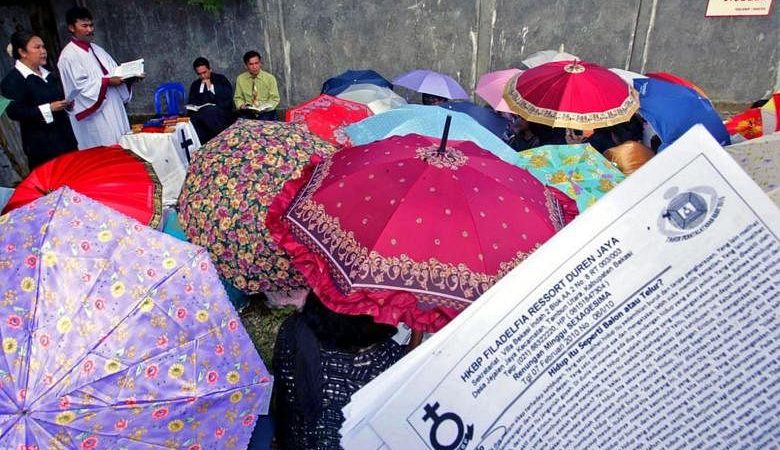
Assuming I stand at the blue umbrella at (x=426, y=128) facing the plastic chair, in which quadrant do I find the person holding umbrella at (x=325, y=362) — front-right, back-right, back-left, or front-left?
back-left

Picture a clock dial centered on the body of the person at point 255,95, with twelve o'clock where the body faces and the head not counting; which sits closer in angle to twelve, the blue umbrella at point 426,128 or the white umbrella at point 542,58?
the blue umbrella

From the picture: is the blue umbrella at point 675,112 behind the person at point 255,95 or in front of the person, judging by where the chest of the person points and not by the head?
in front

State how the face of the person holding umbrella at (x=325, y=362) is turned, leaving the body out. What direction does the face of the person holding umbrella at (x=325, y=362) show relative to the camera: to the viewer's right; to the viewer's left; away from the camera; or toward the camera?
away from the camera

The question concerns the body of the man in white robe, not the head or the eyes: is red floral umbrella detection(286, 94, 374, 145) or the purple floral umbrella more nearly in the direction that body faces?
the red floral umbrella

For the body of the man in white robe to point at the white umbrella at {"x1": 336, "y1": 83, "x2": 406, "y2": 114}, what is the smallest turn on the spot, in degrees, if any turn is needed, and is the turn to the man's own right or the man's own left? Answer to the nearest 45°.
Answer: approximately 45° to the man's own left

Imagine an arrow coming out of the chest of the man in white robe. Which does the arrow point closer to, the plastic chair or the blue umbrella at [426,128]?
the blue umbrella

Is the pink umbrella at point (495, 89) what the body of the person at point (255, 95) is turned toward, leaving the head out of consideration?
no

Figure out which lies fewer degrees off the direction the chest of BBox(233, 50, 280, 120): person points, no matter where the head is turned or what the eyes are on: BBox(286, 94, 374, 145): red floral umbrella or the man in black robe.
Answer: the red floral umbrella

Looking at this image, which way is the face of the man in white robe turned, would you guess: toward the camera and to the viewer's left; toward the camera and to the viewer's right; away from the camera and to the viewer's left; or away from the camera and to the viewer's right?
toward the camera and to the viewer's right

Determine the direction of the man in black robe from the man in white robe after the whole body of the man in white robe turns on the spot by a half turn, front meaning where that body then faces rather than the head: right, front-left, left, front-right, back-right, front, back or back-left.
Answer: right

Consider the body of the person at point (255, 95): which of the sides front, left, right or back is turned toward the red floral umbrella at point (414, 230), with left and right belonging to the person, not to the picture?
front

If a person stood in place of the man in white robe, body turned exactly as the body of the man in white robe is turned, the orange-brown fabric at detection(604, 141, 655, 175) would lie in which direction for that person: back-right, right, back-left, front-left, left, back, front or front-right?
front

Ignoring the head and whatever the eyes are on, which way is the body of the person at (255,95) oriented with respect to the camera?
toward the camera

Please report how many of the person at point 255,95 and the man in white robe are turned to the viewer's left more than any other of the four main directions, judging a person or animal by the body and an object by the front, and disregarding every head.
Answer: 0

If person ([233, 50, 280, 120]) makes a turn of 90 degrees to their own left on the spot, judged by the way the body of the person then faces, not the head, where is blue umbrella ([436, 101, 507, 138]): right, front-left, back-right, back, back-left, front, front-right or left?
front-right

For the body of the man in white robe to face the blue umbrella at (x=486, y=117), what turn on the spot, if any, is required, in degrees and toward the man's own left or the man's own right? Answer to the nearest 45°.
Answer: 0° — they already face it

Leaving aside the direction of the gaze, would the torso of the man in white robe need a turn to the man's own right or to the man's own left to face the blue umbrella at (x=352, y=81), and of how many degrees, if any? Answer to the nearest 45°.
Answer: approximately 45° to the man's own left

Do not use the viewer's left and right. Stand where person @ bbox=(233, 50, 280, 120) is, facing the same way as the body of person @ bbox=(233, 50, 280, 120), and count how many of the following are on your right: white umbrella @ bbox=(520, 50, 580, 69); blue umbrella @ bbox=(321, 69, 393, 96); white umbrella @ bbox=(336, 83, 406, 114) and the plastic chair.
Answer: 1

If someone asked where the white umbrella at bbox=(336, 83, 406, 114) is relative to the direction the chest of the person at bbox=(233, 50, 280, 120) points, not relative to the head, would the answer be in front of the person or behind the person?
in front

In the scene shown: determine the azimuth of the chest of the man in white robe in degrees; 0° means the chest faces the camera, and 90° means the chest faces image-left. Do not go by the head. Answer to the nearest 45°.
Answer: approximately 315°
